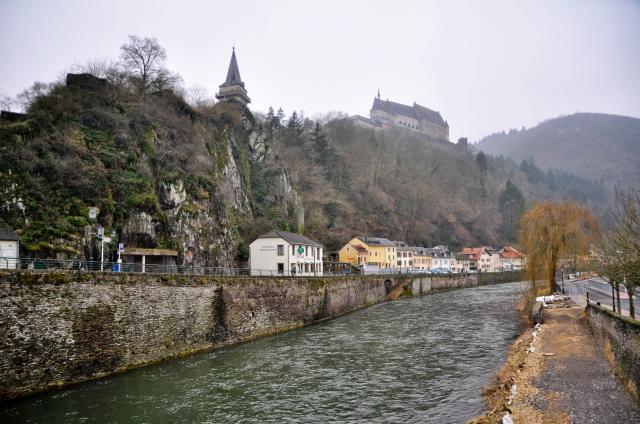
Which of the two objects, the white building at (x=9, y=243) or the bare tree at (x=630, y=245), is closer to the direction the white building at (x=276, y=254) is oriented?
the bare tree

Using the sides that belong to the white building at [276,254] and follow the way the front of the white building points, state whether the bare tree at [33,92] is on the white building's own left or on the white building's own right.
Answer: on the white building's own right

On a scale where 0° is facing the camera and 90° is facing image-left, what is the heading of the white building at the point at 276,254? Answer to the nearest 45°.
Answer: approximately 315°

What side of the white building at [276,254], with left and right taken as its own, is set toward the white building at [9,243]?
right

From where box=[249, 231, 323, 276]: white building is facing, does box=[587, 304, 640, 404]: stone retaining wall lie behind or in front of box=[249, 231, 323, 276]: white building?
in front
